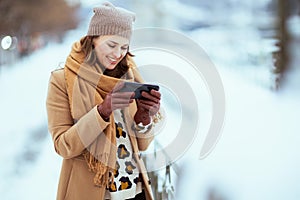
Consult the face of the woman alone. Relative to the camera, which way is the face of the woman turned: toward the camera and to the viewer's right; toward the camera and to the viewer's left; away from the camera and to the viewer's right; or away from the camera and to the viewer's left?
toward the camera and to the viewer's right

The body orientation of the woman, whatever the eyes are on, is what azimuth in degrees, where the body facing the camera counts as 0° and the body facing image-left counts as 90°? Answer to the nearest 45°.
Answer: approximately 315°
